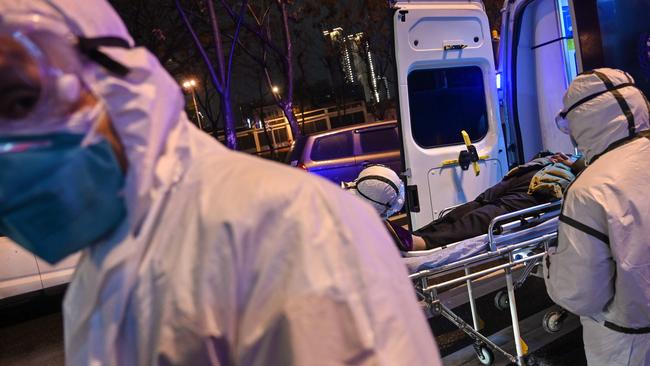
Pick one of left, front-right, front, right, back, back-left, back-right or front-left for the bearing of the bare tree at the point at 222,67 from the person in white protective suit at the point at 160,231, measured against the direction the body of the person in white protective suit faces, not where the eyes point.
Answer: back-right

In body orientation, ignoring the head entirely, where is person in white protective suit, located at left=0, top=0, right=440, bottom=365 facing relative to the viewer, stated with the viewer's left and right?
facing the viewer and to the left of the viewer

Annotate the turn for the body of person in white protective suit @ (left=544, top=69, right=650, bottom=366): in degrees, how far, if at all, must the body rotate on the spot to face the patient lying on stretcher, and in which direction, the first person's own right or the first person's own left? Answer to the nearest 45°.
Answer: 0° — they already face them

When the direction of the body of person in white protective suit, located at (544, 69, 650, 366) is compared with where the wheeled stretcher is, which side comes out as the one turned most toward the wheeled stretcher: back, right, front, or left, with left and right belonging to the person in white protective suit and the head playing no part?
front

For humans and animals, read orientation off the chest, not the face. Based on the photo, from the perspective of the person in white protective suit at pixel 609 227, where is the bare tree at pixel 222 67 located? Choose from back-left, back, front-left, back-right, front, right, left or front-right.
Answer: front

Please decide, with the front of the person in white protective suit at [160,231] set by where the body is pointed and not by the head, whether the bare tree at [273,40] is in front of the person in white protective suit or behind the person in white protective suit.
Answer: behind

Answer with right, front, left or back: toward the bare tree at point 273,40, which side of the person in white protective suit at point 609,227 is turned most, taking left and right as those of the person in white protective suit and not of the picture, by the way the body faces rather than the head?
front

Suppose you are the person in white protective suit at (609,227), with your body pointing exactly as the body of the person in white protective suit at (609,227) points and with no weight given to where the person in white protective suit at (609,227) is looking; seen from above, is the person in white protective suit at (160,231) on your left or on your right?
on your left

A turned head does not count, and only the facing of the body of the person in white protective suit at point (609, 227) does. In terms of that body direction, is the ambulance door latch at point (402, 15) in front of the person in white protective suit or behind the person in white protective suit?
in front

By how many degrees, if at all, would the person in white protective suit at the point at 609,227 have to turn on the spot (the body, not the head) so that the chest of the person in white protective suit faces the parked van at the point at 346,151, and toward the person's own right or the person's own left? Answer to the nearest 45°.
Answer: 0° — they already face it

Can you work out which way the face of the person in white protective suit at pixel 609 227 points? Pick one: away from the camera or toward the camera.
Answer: away from the camera

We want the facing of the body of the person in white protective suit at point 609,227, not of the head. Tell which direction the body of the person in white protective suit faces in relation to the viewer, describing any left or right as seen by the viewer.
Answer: facing away from the viewer and to the left of the viewer
